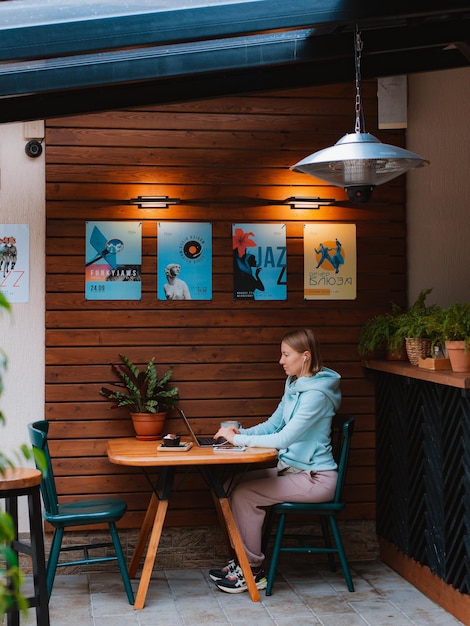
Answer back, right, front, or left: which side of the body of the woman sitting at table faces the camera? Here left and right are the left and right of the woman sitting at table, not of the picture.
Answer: left

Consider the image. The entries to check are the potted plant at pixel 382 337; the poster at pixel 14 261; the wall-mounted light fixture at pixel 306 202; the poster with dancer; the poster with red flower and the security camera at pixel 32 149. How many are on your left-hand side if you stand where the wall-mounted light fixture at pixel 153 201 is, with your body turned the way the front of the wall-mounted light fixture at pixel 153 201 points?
4

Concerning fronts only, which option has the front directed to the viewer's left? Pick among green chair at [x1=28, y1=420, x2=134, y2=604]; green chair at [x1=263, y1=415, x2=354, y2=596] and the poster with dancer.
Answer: green chair at [x1=263, y1=415, x2=354, y2=596]

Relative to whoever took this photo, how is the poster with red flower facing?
facing the viewer

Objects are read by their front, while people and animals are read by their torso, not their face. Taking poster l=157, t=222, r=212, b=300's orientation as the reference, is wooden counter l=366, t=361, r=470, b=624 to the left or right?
on its left

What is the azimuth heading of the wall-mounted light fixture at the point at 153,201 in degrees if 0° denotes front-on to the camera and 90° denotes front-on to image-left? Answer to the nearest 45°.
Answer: approximately 0°

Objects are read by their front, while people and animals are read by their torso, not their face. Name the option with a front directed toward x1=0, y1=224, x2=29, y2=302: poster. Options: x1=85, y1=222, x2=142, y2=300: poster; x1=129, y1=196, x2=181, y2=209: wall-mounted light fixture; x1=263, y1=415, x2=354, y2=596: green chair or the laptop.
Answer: the green chair

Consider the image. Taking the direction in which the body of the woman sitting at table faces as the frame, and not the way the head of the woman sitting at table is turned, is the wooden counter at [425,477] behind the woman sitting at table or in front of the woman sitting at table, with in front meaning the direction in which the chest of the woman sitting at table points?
behind

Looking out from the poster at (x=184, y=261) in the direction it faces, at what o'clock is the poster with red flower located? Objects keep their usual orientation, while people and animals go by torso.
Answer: The poster with red flower is roughly at 9 o'clock from the poster.

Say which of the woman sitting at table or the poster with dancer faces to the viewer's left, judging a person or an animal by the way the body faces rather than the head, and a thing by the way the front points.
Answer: the woman sitting at table

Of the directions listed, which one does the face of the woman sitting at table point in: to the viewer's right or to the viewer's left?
to the viewer's left

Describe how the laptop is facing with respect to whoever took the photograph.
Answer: facing to the right of the viewer

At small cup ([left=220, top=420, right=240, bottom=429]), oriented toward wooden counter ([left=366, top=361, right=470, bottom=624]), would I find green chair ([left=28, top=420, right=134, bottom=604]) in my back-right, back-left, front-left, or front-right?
back-right

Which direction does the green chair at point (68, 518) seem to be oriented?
to the viewer's right

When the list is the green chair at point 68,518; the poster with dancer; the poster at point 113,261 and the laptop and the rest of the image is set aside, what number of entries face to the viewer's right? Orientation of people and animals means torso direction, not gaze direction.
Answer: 2

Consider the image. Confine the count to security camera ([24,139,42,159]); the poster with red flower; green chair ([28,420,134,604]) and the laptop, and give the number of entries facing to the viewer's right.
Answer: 2
